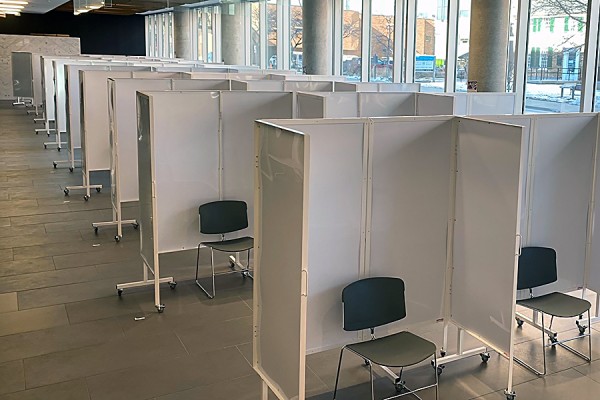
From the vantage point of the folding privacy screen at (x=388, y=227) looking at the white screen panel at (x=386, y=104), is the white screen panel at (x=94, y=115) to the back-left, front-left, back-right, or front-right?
front-left

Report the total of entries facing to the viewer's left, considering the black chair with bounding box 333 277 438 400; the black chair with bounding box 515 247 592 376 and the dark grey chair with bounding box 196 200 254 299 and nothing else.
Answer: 0

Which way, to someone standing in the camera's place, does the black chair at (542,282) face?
facing the viewer and to the right of the viewer

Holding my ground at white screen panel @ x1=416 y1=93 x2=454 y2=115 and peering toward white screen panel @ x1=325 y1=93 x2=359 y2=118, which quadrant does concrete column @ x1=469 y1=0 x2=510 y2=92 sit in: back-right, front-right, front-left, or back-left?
back-right

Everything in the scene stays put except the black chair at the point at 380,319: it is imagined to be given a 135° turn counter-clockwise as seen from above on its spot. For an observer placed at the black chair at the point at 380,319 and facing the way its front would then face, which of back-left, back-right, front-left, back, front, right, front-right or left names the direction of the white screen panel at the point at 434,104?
front

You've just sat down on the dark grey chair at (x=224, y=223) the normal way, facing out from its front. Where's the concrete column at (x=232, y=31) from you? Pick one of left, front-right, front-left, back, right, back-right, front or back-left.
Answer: back-left

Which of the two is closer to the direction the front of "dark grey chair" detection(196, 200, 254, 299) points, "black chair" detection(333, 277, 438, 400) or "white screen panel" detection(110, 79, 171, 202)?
the black chair

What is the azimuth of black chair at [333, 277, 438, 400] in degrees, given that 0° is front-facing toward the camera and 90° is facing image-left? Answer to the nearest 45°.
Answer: approximately 315°

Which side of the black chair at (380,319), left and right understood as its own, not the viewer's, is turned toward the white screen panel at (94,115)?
back

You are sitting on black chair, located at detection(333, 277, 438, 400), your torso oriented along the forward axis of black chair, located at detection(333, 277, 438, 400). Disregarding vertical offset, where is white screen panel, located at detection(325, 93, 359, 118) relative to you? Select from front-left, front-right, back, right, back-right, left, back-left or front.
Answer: back-left

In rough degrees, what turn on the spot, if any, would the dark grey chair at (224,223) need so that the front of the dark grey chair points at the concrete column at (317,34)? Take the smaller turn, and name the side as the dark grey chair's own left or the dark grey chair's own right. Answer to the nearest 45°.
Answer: approximately 135° to the dark grey chair's own left
